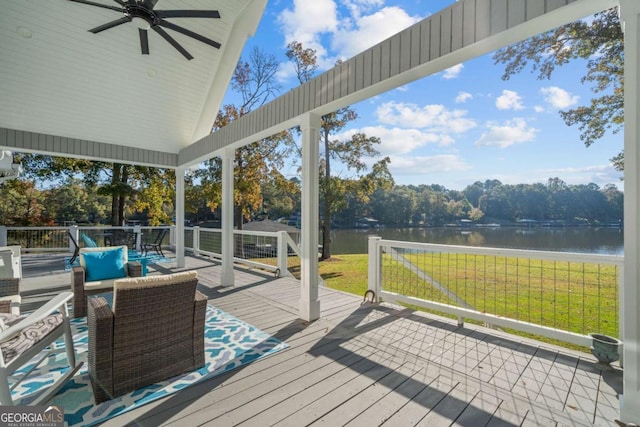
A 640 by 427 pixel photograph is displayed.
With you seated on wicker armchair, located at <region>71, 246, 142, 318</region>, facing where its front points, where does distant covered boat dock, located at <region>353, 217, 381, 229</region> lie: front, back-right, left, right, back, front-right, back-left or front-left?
back-left

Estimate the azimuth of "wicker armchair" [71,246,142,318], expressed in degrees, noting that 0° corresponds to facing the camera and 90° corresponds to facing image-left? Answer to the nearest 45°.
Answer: approximately 0°

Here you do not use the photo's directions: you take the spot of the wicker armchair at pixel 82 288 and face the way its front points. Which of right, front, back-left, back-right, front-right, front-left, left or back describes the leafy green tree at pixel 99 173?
back

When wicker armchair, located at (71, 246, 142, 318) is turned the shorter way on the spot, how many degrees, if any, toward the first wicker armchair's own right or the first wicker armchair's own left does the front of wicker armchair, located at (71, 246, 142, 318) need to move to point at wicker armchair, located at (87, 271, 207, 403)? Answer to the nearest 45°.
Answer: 0° — it already faces it

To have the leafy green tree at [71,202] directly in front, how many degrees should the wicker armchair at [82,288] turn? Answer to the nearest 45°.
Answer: approximately 180°

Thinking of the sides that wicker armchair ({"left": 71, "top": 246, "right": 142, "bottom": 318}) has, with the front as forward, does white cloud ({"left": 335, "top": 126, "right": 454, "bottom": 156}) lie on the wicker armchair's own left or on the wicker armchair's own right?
on the wicker armchair's own left

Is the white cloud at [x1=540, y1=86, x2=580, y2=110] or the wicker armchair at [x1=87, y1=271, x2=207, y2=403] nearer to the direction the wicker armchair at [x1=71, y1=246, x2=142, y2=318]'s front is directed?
the wicker armchair

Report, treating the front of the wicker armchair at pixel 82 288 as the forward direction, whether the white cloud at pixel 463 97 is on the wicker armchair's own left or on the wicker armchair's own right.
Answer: on the wicker armchair's own left

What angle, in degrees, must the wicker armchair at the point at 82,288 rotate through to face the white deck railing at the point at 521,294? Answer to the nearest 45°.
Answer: approximately 45° to its left
